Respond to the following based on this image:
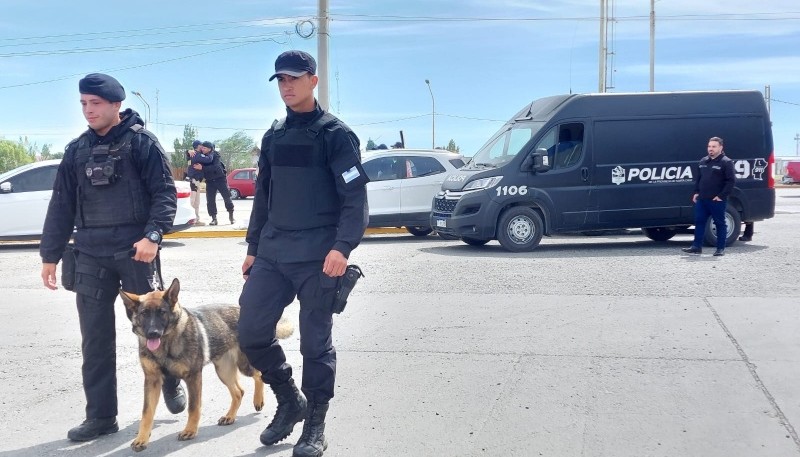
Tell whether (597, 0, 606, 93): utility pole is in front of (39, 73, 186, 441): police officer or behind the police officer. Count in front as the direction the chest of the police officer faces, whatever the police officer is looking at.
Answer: behind

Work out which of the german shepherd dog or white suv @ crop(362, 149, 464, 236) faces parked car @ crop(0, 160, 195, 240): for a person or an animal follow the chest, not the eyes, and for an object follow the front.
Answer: the white suv

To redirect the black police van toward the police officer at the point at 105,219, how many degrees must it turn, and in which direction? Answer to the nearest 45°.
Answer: approximately 45° to its left

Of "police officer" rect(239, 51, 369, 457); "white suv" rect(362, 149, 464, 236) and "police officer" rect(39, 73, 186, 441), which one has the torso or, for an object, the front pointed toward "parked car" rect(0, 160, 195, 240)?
the white suv

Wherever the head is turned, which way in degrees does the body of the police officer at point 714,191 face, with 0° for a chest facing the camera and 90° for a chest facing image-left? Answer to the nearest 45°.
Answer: approximately 45°

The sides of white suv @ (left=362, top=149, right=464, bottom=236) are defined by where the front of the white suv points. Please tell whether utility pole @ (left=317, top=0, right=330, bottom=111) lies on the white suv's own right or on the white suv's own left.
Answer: on the white suv's own right

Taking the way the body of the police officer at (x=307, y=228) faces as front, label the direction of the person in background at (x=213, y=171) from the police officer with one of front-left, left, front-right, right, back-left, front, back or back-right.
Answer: back-right

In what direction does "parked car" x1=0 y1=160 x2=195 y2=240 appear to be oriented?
to the viewer's left

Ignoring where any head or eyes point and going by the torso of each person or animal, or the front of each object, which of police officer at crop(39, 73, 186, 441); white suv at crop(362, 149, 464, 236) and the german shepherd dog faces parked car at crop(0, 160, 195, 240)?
the white suv

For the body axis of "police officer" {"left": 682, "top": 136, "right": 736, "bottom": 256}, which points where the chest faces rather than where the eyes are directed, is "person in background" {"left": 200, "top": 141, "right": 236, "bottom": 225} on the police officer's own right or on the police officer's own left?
on the police officer's own right

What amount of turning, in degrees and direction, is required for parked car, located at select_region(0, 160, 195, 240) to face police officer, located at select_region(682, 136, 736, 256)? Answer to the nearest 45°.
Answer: approximately 135° to its left
